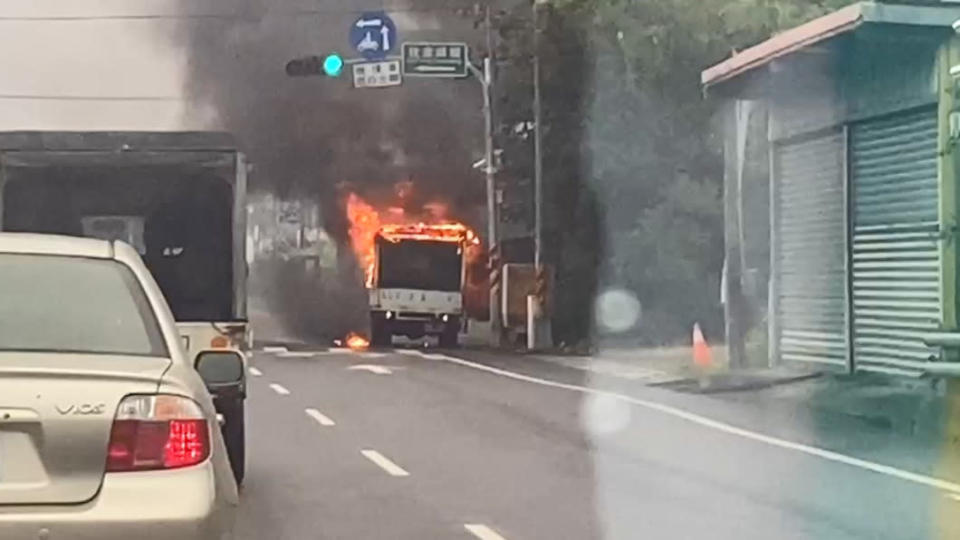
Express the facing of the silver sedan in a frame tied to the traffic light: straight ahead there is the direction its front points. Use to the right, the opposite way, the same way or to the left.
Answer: the opposite way

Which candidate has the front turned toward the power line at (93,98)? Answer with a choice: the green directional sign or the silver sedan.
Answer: the silver sedan

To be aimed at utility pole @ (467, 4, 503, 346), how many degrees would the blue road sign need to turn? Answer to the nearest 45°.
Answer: approximately 135° to its left

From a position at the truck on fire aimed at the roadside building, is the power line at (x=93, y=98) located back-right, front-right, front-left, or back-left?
back-right

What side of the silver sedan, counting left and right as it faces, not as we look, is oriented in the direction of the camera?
back

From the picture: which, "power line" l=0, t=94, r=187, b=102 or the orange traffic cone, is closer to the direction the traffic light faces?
the orange traffic cone

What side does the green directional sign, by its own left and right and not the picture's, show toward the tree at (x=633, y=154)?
left

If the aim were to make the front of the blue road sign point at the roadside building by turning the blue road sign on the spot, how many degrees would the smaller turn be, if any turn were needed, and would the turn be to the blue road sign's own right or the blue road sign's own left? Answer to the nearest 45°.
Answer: approximately 45° to the blue road sign's own left

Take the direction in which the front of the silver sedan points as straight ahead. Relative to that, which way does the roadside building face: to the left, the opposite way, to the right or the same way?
to the left
